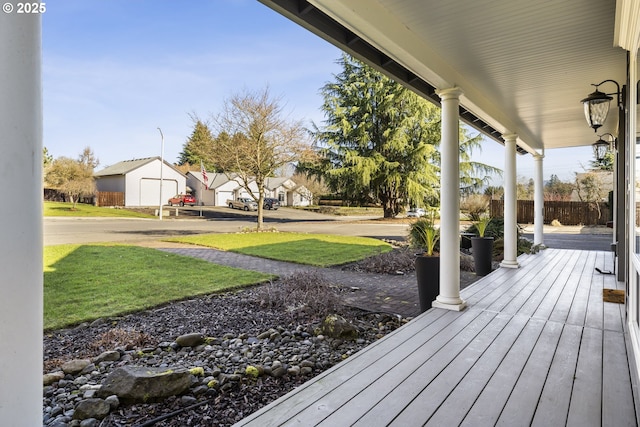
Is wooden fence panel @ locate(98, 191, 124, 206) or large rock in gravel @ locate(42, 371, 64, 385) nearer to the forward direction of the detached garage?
the large rock in gravel

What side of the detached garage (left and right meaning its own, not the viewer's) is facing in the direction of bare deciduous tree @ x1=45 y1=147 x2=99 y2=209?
right

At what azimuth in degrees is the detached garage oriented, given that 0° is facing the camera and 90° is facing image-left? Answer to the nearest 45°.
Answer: approximately 315°

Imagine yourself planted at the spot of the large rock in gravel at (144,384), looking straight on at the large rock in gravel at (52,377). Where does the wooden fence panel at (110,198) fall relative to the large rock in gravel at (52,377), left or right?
right

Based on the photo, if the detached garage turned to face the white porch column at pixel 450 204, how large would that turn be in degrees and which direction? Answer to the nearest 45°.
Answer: approximately 45° to its right

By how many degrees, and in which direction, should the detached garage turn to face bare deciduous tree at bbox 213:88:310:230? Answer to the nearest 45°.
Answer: approximately 45° to its right

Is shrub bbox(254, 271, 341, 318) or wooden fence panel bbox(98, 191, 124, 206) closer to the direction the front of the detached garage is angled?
the shrub

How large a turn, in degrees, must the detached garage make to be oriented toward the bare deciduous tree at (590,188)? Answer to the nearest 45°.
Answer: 0° — it already faces it

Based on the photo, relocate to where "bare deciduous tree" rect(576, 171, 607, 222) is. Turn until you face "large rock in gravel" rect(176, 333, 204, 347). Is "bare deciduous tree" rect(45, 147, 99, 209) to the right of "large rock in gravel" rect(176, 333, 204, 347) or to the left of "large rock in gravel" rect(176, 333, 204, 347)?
right

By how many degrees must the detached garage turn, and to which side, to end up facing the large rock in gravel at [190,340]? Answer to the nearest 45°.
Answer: approximately 45° to its right

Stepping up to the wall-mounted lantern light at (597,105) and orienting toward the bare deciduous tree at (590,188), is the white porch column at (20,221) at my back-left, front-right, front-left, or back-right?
back-left
